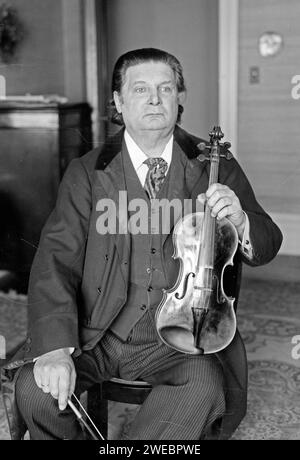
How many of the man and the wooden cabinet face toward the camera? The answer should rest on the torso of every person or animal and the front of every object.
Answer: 2

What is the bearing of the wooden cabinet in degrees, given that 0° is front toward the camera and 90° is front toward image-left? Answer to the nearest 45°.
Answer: approximately 0°

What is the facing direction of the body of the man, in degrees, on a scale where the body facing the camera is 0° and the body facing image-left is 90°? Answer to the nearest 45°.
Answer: approximately 0°
